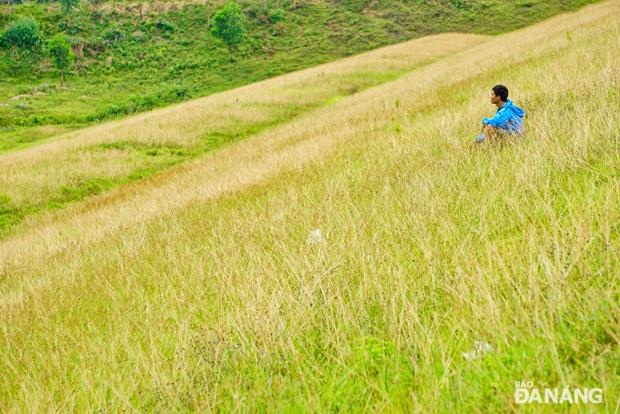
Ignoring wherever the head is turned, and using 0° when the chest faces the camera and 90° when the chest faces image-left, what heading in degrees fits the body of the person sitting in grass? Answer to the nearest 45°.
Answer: approximately 90°

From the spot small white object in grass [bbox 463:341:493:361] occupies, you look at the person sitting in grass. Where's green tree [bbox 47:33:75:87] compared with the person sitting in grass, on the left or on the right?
left

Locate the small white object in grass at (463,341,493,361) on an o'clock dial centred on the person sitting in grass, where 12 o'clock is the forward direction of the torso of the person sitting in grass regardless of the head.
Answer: The small white object in grass is roughly at 9 o'clock from the person sitting in grass.

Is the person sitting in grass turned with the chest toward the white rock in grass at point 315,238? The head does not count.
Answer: no

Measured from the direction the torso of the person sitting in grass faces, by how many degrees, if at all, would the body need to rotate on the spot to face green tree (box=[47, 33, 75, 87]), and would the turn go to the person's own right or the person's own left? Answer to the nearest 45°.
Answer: approximately 45° to the person's own right

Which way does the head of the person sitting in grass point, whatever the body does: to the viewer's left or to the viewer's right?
to the viewer's left
